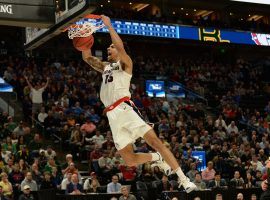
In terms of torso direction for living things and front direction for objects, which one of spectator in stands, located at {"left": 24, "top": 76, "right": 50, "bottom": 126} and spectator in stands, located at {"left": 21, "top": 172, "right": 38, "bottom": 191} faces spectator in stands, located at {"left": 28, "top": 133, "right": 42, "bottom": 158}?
spectator in stands, located at {"left": 24, "top": 76, "right": 50, "bottom": 126}

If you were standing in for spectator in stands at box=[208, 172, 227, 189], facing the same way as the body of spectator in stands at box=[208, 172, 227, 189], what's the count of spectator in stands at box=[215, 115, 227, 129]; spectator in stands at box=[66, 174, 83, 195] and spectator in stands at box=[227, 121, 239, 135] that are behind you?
2

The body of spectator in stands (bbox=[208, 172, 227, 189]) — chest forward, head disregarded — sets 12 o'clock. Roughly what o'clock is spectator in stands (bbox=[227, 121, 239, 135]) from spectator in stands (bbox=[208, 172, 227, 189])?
spectator in stands (bbox=[227, 121, 239, 135]) is roughly at 6 o'clock from spectator in stands (bbox=[208, 172, 227, 189]).

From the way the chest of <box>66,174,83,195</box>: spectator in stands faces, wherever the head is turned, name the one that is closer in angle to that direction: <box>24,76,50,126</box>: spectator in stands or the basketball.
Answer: the basketball

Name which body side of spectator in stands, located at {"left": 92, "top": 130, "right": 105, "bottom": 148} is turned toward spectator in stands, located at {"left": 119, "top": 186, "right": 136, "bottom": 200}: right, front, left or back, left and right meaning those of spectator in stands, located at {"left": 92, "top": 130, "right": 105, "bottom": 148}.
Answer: front

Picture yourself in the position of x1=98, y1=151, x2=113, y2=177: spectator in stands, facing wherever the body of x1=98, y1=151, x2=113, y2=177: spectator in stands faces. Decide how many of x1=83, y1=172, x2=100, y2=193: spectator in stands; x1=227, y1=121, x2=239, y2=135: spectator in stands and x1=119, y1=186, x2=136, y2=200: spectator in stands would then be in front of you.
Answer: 2

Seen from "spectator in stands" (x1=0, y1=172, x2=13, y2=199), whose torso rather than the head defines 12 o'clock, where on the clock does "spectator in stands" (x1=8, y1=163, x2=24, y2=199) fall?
"spectator in stands" (x1=8, y1=163, x2=24, y2=199) is roughly at 8 o'clock from "spectator in stands" (x1=0, y1=172, x2=13, y2=199).

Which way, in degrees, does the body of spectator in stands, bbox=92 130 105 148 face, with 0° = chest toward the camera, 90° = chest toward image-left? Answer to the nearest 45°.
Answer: approximately 0°

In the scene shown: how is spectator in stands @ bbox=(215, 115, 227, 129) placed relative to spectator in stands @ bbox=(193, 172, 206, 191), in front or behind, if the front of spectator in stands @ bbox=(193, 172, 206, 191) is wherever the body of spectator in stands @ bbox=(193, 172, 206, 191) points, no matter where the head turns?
behind

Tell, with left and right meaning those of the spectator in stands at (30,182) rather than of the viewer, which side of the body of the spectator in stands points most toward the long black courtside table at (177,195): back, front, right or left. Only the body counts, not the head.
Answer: left
